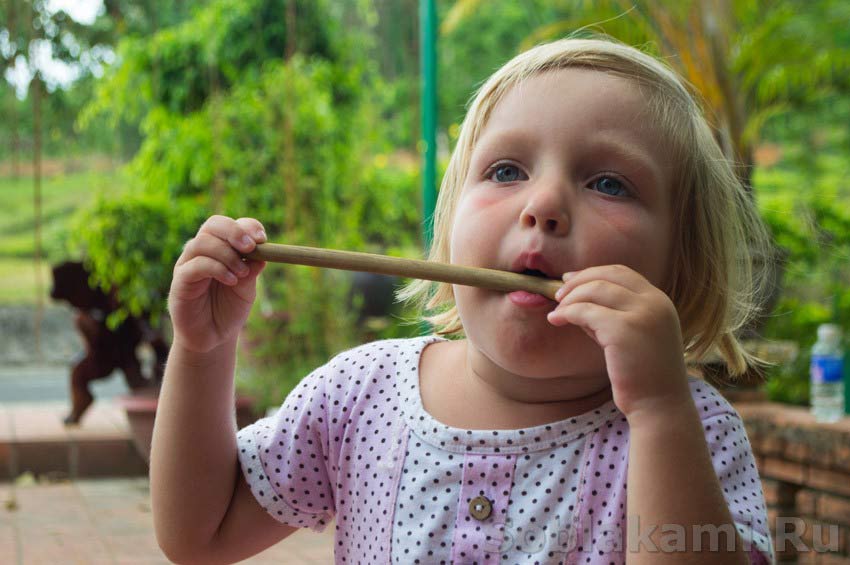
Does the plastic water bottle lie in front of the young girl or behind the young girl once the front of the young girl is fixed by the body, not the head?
behind

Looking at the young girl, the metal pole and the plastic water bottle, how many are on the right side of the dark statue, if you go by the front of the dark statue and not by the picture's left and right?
0

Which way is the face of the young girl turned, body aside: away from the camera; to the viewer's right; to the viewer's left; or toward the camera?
toward the camera

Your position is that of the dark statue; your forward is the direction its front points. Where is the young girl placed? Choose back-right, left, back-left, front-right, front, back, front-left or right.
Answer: left

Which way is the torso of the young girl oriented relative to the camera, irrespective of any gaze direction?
toward the camera

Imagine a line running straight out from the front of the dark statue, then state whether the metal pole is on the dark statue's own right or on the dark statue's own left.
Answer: on the dark statue's own left

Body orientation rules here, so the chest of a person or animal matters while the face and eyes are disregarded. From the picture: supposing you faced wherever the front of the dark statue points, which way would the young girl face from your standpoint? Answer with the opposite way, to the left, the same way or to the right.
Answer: to the left

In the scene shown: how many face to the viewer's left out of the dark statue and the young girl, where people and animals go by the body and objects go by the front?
1

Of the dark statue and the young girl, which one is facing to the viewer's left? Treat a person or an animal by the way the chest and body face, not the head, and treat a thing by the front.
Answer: the dark statue

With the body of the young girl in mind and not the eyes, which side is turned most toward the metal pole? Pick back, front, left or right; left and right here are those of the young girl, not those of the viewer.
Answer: back

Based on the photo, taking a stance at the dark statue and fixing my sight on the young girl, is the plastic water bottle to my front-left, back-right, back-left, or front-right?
front-left

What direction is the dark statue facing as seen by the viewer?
to the viewer's left
